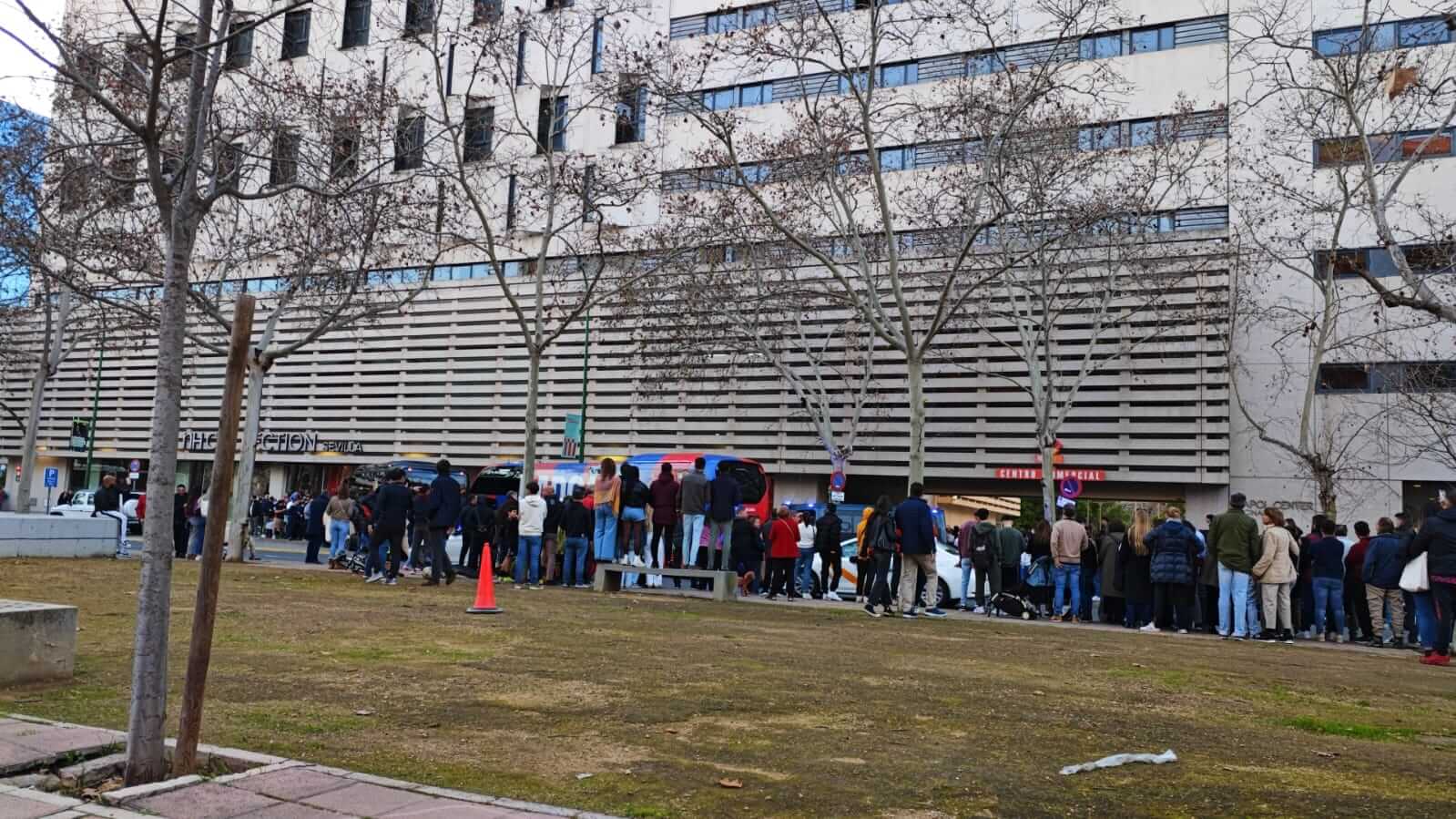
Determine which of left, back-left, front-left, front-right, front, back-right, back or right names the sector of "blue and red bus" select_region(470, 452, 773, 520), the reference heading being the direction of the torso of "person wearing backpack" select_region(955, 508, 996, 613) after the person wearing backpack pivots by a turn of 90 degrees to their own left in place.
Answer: front-right

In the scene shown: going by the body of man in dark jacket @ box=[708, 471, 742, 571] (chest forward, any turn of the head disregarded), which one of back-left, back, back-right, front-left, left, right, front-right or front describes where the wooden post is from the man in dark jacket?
back

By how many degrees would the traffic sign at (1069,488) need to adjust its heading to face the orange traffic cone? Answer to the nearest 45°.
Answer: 0° — it already faces it

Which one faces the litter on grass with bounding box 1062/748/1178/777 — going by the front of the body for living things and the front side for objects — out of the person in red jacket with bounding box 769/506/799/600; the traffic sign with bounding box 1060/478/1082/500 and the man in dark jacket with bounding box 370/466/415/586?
the traffic sign

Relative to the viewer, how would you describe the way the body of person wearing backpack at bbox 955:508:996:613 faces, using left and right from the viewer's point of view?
facing away from the viewer

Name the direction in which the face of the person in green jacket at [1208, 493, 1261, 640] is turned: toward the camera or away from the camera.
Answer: away from the camera

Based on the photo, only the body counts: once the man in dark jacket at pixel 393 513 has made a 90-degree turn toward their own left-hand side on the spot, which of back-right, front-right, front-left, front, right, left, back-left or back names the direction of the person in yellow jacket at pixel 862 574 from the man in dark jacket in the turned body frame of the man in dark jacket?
back

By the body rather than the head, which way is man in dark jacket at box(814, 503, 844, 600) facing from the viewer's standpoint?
away from the camera

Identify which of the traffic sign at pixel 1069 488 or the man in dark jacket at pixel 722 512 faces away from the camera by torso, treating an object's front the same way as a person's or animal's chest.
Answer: the man in dark jacket

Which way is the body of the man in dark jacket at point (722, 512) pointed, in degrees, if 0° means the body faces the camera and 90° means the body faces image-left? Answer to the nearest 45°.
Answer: approximately 180°

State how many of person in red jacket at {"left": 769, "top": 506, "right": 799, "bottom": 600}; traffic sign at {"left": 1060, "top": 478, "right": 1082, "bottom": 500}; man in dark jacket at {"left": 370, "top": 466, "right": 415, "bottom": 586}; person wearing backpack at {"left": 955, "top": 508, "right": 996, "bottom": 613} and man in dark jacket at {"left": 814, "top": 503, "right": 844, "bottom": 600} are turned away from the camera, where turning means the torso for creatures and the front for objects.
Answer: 4

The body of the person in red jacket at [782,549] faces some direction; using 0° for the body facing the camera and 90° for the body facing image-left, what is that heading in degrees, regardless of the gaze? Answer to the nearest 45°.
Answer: approximately 180°

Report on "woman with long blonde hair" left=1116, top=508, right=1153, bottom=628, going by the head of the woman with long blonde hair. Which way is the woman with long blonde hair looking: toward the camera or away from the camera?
away from the camera

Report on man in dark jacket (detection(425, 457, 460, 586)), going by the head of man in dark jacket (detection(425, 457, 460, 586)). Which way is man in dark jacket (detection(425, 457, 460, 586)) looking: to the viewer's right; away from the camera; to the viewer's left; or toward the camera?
away from the camera

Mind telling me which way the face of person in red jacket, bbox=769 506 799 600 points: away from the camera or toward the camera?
away from the camera
